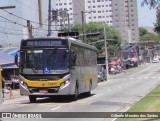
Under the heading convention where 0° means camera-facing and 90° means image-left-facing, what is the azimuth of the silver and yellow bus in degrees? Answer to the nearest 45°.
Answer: approximately 0°
